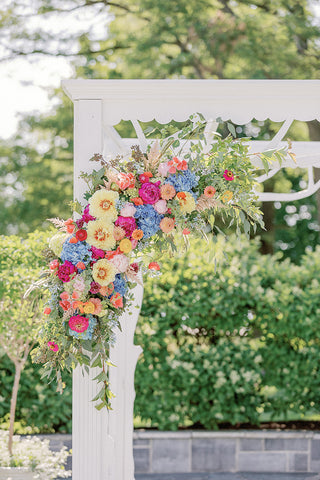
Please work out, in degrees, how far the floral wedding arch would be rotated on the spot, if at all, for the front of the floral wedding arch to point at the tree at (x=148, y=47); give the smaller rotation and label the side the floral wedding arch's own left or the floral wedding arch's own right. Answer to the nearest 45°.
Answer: approximately 180°

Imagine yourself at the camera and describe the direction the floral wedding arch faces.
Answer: facing the viewer

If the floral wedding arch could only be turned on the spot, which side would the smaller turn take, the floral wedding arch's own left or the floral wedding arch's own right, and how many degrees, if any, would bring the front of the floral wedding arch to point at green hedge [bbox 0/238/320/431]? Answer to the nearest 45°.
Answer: approximately 180°

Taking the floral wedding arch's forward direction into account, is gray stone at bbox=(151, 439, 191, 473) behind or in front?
behind

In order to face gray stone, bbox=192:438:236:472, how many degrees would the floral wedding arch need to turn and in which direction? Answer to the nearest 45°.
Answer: approximately 180°
